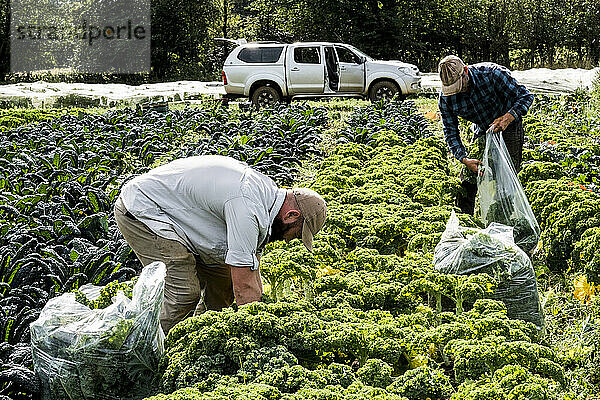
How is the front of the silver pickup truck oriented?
to the viewer's right

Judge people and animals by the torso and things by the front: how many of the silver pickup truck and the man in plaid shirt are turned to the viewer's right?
1

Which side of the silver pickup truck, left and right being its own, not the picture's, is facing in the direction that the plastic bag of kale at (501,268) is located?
right

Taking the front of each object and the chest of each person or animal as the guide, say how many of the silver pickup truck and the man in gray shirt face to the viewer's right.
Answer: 2

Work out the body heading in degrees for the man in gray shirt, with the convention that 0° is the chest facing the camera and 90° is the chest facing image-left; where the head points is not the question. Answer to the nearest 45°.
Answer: approximately 270°

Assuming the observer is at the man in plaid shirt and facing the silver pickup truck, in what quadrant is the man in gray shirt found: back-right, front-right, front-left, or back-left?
back-left

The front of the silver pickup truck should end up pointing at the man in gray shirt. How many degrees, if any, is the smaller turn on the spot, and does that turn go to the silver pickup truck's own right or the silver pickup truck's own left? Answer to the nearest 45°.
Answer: approximately 90° to the silver pickup truck's own right

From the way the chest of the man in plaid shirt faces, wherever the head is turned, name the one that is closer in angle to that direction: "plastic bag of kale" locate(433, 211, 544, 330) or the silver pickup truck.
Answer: the plastic bag of kale

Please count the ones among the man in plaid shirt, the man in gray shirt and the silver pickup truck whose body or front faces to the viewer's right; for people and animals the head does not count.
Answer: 2
